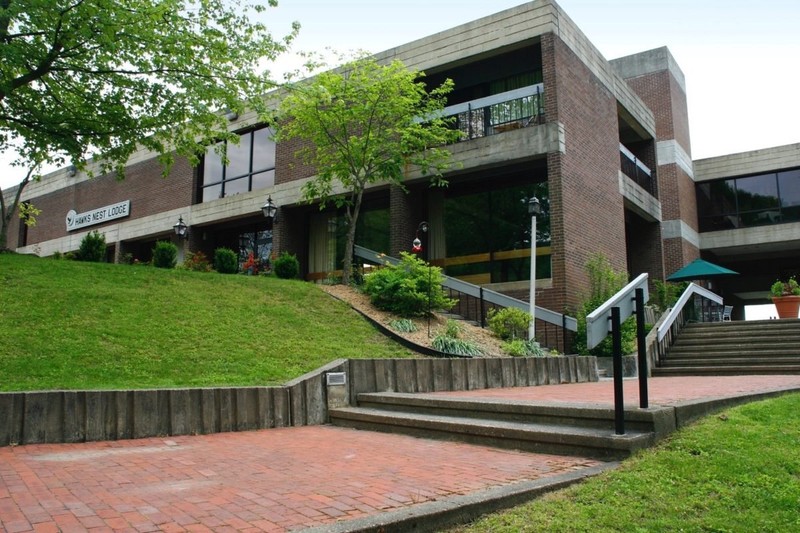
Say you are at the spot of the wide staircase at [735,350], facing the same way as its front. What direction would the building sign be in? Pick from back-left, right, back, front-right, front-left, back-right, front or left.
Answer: right

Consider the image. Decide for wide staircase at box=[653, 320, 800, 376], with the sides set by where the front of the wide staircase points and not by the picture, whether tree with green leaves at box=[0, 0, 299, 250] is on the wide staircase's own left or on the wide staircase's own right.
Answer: on the wide staircase's own right

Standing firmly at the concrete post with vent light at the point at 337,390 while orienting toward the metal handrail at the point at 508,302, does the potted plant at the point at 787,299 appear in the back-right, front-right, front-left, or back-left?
front-right

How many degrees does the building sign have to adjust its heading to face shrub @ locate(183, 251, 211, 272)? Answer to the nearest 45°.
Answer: approximately 45° to its left

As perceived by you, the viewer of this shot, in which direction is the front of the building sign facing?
facing the viewer and to the left of the viewer

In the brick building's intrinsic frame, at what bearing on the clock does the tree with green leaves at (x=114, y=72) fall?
The tree with green leaves is roughly at 12 o'clock from the brick building.

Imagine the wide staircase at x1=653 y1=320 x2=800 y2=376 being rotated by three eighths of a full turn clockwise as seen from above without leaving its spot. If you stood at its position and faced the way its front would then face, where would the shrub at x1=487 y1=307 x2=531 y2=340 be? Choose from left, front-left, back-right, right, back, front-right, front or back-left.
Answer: left

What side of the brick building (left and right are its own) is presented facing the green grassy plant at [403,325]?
front

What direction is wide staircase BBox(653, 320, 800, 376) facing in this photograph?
toward the camera

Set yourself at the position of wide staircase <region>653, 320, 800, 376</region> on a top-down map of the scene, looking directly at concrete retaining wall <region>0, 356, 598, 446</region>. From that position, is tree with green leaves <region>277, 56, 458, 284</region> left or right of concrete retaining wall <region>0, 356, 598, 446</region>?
right

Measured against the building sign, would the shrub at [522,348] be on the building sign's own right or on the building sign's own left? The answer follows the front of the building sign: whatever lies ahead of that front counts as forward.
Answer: on the building sign's own left

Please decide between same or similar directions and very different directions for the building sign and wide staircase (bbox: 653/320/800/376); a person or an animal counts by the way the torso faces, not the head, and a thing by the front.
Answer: same or similar directions

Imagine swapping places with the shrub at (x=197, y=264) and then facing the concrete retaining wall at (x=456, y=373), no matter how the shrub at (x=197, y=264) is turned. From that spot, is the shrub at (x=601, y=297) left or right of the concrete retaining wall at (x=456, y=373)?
left

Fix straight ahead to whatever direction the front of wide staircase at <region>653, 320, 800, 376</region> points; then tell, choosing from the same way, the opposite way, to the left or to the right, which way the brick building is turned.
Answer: the same way
